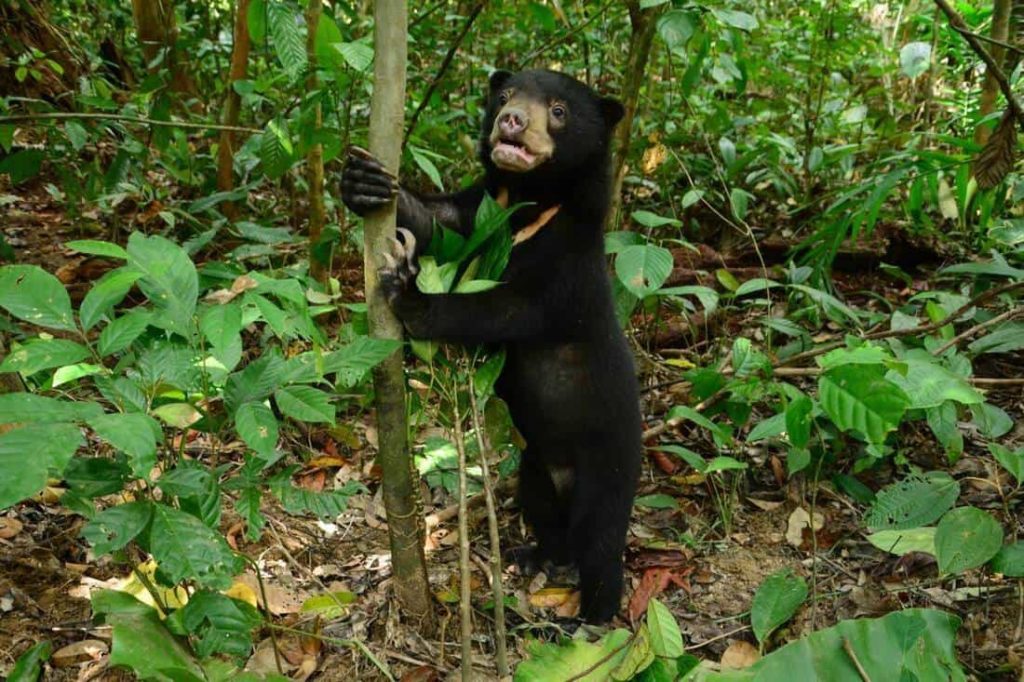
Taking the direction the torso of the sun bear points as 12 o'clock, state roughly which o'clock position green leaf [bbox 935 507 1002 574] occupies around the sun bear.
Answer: The green leaf is roughly at 9 o'clock from the sun bear.

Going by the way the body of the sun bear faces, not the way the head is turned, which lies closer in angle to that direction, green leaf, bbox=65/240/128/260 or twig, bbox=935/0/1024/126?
the green leaf

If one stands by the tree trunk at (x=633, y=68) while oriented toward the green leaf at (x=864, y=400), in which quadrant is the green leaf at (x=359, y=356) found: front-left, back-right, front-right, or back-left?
front-right

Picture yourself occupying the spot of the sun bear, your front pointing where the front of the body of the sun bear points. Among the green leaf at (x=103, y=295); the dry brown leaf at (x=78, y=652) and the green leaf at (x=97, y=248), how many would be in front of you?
3

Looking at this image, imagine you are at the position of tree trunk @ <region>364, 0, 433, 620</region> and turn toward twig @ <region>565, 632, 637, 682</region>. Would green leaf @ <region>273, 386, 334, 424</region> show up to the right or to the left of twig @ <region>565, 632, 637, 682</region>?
right

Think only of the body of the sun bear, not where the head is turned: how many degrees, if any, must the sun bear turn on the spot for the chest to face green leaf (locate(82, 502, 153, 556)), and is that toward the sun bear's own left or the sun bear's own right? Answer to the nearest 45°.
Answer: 0° — it already faces it

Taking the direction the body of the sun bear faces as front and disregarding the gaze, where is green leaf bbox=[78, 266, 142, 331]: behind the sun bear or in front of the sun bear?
in front

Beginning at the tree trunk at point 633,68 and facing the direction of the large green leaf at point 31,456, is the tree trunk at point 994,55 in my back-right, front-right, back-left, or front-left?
back-left

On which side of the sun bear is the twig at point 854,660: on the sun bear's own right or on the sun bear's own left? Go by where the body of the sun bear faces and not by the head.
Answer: on the sun bear's own left

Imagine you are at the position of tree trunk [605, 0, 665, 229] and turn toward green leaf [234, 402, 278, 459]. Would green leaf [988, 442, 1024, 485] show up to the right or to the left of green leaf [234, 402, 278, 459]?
left

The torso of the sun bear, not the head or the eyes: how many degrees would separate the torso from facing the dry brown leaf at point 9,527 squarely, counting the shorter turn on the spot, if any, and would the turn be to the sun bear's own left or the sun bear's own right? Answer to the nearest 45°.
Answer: approximately 45° to the sun bear's own right

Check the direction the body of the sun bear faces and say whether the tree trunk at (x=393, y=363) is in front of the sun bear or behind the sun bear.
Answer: in front
